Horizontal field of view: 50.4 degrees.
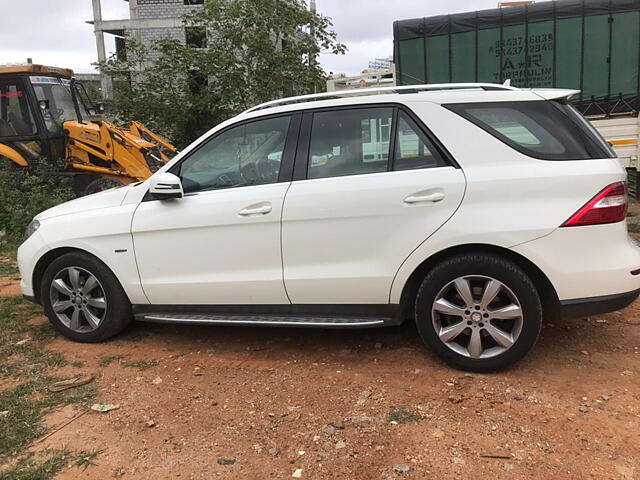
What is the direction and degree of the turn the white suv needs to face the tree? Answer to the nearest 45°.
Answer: approximately 90° to its right

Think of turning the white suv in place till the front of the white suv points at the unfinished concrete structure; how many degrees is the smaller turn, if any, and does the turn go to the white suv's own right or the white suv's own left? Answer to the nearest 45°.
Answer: approximately 90° to the white suv's own right

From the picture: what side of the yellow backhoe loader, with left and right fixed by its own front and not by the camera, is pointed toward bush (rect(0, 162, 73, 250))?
right

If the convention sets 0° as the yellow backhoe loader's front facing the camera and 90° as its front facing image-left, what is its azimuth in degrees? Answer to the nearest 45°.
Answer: approximately 315°

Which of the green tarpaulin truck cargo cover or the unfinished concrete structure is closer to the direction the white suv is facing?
the unfinished concrete structure

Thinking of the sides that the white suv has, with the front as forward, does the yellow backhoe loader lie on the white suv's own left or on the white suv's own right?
on the white suv's own right

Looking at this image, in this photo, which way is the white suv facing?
to the viewer's left

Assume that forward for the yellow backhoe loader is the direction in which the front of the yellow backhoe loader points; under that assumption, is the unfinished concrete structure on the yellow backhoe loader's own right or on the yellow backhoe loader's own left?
on the yellow backhoe loader's own left
